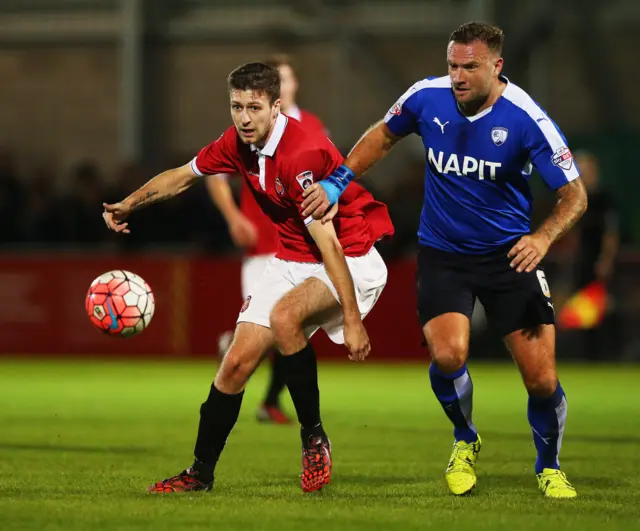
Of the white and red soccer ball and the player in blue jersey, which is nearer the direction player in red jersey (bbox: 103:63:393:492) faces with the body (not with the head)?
the white and red soccer ball

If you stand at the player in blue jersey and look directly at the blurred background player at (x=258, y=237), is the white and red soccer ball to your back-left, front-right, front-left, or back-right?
front-left

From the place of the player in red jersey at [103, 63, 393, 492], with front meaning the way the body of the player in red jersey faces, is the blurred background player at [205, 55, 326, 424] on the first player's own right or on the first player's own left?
on the first player's own right

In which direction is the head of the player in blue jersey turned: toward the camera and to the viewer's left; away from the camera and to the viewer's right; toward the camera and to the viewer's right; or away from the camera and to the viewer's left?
toward the camera and to the viewer's left

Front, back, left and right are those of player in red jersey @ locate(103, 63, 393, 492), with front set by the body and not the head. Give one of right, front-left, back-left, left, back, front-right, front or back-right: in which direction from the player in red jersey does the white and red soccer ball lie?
right

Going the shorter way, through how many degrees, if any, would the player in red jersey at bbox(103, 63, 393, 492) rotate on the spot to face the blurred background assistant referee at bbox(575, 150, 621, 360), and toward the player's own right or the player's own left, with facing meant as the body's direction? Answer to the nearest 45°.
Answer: approximately 180°

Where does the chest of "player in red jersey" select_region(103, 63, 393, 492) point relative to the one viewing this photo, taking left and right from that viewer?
facing the viewer and to the left of the viewer

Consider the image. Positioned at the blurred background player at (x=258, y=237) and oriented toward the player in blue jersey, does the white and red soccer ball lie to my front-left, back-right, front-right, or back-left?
front-right
